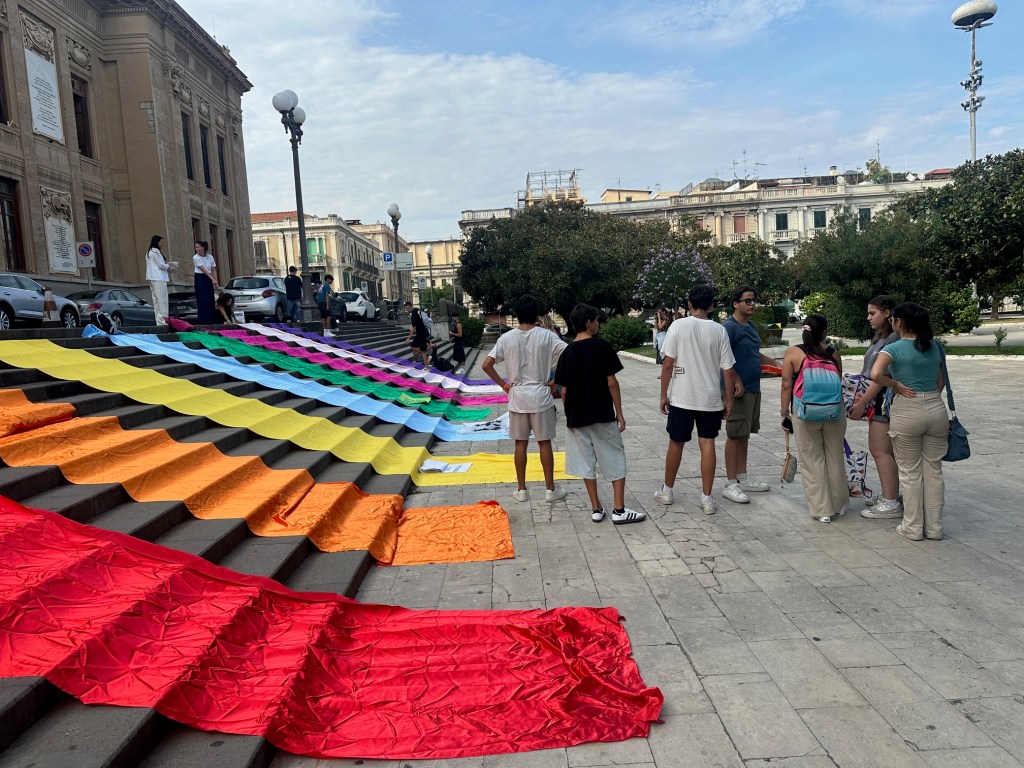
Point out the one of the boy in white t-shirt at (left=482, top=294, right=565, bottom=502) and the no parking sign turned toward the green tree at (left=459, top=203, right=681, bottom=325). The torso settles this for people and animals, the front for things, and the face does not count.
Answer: the boy in white t-shirt

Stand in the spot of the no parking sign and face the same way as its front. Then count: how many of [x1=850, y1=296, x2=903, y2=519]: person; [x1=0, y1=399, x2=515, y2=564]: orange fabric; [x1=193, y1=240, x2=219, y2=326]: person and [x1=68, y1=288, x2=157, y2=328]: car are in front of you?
4

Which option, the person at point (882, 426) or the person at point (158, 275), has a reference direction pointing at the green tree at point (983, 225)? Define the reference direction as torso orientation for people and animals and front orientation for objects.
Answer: the person at point (158, 275)

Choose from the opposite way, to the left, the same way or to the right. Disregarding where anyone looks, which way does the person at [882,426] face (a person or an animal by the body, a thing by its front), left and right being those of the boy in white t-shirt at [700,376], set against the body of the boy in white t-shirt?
to the left

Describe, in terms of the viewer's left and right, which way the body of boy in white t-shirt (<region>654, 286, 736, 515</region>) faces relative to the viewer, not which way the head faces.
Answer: facing away from the viewer

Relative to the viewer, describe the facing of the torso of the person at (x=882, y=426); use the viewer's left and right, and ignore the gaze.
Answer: facing to the left of the viewer

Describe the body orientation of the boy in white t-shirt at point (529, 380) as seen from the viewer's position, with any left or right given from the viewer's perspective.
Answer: facing away from the viewer

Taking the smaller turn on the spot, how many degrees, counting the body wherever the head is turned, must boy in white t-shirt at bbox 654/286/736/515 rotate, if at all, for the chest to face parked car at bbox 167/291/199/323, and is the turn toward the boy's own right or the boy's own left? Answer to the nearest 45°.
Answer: approximately 45° to the boy's own left

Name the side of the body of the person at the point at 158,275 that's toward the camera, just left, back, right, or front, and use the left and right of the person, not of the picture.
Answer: right
